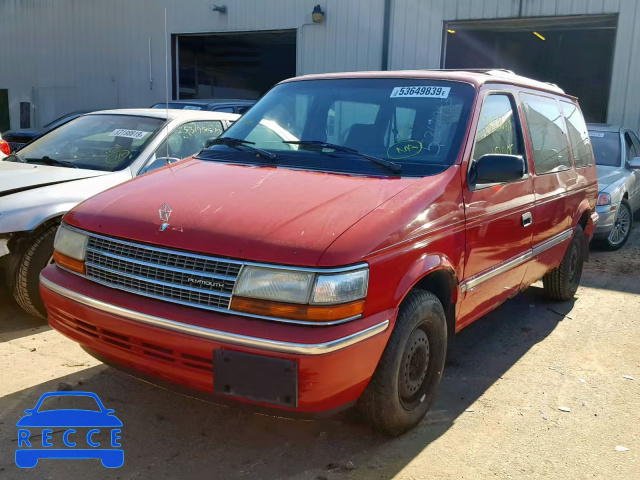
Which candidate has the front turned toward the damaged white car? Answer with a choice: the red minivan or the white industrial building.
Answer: the white industrial building

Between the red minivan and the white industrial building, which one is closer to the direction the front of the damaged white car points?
the red minivan

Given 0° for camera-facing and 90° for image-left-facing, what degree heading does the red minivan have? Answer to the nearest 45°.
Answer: approximately 45°

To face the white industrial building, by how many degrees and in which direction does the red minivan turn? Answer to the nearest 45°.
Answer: approximately 135° to its right

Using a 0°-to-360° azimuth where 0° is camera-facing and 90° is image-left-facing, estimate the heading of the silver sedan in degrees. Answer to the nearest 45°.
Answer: approximately 45°

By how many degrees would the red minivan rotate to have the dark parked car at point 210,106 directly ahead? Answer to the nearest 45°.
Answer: approximately 135° to its right

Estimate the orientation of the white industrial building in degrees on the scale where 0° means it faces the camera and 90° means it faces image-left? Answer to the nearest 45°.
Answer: approximately 0°

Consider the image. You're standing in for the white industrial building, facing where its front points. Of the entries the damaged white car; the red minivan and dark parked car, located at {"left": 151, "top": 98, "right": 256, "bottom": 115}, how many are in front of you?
3

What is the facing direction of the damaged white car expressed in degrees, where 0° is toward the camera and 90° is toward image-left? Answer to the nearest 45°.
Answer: approximately 45°

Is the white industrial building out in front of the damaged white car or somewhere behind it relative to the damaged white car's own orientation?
behind

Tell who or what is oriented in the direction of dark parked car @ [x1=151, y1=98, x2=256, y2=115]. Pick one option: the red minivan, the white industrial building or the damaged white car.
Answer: the white industrial building

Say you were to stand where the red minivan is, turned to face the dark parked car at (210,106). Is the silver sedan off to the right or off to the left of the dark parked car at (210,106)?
right
